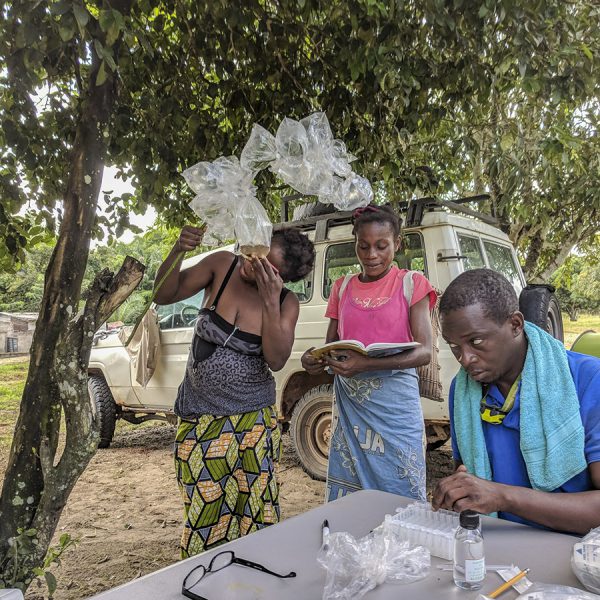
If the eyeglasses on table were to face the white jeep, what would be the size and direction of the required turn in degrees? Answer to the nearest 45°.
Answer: approximately 45° to its right

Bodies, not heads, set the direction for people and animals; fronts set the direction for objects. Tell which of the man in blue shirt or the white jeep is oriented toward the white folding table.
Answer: the man in blue shirt

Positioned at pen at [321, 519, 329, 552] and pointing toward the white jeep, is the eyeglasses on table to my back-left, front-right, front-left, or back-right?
back-left

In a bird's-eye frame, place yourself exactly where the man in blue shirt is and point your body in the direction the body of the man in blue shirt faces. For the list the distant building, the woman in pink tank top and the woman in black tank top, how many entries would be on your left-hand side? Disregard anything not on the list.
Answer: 0

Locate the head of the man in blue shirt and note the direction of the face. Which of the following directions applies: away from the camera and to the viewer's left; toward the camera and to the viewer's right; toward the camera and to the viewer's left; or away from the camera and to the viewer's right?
toward the camera and to the viewer's left

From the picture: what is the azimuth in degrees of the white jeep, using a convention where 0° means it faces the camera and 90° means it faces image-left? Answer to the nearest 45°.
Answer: approximately 135°

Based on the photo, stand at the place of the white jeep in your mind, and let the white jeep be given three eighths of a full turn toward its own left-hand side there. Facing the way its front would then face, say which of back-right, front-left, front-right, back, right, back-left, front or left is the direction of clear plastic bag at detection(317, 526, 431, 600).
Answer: front

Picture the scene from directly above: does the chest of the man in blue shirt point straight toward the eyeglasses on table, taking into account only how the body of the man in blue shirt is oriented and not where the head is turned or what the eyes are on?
yes

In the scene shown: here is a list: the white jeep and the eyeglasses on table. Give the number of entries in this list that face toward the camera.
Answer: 0

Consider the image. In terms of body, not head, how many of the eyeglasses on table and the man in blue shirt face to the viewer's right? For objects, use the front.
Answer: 0

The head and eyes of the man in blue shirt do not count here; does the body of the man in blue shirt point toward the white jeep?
no

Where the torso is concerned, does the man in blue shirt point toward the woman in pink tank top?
no

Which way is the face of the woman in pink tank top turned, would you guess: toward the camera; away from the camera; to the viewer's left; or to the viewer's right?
toward the camera

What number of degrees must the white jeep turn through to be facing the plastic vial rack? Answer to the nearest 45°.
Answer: approximately 135° to its left

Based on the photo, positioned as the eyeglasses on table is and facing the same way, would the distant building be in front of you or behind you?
in front

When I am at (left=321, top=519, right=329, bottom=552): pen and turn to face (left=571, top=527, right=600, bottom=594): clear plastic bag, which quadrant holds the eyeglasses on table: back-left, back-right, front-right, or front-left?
back-right

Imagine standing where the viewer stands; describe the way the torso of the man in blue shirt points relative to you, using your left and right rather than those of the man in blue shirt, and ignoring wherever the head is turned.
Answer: facing the viewer and to the left of the viewer

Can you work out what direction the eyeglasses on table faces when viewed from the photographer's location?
facing away from the viewer and to the left of the viewer
